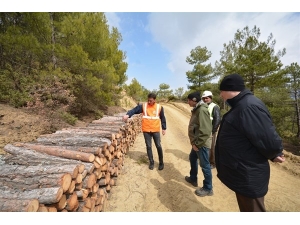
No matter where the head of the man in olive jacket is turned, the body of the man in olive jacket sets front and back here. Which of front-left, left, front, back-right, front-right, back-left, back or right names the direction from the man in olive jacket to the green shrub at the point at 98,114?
front-right

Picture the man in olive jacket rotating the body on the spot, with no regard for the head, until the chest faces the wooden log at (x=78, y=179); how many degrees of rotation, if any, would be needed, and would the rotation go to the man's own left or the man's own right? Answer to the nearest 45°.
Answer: approximately 45° to the man's own left

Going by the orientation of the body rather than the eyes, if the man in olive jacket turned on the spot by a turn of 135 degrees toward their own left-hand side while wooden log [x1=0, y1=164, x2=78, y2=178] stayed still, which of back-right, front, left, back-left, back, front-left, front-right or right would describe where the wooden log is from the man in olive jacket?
right

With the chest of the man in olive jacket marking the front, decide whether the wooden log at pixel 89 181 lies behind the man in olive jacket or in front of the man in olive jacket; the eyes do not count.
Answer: in front

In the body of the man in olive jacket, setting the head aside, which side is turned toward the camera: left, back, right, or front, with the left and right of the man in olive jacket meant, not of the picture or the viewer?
left

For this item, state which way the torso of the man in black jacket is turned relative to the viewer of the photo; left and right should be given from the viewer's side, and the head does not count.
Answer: facing to the left of the viewer

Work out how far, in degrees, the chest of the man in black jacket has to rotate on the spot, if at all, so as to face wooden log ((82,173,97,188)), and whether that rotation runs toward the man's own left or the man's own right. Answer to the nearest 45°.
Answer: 0° — they already face it

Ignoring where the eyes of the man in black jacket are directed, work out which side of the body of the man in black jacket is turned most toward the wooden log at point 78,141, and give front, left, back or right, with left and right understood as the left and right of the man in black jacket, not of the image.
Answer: front

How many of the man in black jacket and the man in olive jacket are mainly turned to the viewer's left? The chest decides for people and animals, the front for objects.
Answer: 2

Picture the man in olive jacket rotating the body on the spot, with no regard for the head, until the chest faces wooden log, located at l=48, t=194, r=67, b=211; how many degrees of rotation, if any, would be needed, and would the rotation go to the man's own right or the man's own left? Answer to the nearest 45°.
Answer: approximately 45° to the man's own left

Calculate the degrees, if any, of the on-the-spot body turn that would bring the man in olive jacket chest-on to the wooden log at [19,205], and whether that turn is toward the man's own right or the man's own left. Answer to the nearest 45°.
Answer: approximately 45° to the man's own left

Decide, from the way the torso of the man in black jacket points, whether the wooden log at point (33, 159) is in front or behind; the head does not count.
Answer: in front

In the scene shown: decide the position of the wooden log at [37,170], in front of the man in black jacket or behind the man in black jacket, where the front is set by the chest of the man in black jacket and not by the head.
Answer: in front
